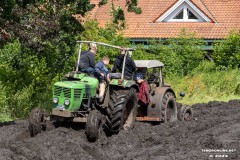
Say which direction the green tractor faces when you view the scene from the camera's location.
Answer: facing the viewer and to the left of the viewer

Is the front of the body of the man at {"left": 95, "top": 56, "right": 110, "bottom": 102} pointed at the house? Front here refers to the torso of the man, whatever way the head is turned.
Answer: no

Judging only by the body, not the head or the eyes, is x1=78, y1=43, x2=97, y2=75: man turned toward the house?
no
